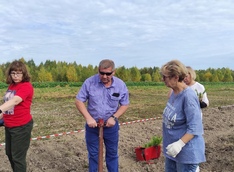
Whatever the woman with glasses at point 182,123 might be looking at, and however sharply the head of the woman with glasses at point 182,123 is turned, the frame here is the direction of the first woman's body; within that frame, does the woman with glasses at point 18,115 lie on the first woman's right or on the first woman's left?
on the first woman's right

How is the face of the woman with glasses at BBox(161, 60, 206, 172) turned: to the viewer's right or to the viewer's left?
to the viewer's left

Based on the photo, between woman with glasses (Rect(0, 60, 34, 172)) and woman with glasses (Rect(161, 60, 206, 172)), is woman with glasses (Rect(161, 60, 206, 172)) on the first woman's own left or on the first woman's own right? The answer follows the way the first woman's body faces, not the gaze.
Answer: on the first woman's own left
